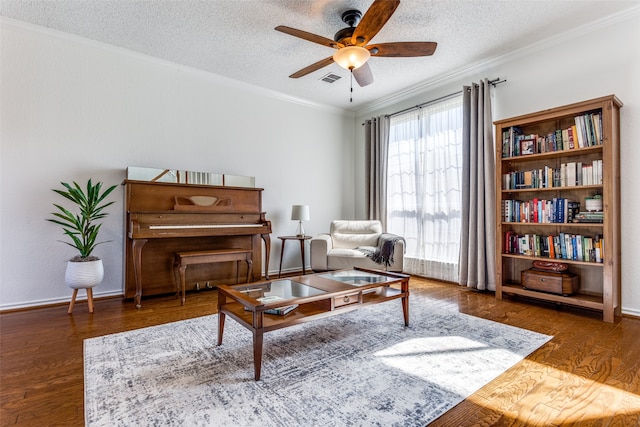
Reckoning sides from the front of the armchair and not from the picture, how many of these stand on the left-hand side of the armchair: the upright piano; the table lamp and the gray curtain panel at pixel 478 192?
1

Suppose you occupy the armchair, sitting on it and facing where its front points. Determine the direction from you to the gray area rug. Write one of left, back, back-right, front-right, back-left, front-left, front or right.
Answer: front

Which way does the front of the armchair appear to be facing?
toward the camera

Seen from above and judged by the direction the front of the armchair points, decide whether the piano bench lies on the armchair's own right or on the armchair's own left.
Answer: on the armchair's own right

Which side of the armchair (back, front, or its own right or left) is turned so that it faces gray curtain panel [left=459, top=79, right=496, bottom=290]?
left

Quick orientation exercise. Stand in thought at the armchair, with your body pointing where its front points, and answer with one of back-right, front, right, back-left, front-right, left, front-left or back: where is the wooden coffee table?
front

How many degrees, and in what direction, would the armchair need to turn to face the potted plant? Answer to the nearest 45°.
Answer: approximately 45° to its right

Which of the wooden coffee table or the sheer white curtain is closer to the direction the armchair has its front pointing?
the wooden coffee table

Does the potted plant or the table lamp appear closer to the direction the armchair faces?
the potted plant

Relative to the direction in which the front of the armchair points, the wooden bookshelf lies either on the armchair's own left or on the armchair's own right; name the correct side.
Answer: on the armchair's own left
